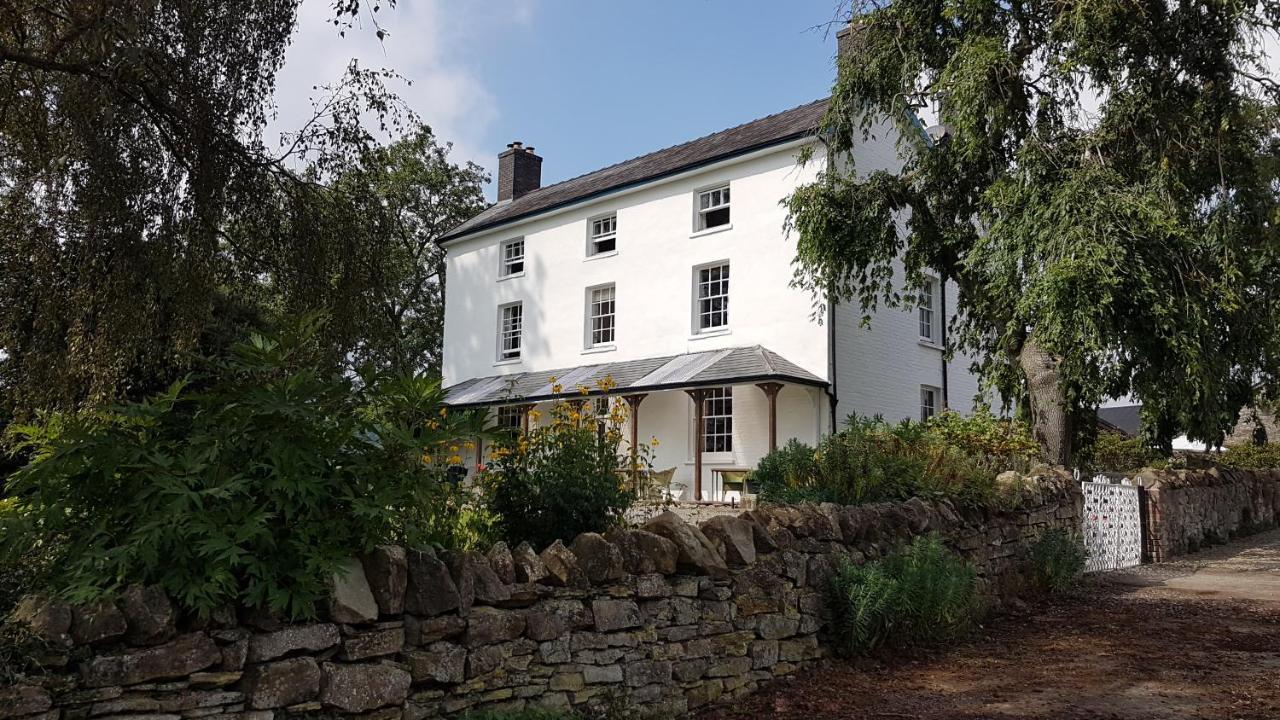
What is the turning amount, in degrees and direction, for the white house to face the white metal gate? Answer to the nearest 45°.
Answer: approximately 90° to its left

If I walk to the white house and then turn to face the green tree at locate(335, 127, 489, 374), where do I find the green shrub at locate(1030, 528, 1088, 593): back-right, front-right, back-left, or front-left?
back-left

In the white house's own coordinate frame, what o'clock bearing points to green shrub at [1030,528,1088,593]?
The green shrub is roughly at 10 o'clock from the white house.

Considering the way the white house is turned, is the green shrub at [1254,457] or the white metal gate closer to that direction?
the white metal gate

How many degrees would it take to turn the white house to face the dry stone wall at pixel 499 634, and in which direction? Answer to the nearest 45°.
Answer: approximately 45° to its left

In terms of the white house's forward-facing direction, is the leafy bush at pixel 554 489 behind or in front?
in front

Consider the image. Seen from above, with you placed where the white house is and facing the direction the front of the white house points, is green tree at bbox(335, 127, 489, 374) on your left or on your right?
on your right

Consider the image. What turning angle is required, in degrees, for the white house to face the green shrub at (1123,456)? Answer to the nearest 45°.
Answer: approximately 135° to its left

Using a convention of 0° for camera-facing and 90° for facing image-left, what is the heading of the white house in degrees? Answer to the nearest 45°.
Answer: approximately 45°

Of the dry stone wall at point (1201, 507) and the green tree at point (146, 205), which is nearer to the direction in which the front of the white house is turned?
the green tree

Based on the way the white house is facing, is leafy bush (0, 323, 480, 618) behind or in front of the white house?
in front
